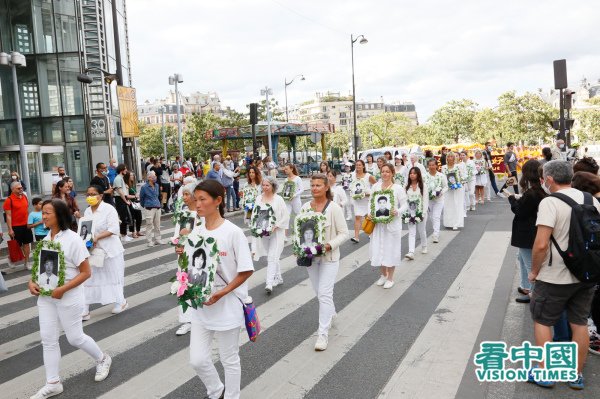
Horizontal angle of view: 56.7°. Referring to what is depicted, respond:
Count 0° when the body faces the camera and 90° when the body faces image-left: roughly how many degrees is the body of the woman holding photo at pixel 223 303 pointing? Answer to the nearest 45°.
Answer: approximately 45°

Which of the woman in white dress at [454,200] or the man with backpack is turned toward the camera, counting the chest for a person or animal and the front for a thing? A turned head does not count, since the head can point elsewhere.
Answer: the woman in white dress

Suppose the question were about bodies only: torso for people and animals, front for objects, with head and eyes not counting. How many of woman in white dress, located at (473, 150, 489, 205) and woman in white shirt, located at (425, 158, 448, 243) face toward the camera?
2

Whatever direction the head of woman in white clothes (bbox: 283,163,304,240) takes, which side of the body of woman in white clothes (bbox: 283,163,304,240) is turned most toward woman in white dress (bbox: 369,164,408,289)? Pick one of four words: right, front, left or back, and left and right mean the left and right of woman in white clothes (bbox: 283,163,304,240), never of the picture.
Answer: left

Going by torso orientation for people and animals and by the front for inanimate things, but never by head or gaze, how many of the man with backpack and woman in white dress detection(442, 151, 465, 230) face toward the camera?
1

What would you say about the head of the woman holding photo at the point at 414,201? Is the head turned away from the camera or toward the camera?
toward the camera

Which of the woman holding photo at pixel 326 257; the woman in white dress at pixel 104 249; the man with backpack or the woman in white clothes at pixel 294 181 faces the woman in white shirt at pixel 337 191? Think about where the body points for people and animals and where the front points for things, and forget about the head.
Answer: the man with backpack

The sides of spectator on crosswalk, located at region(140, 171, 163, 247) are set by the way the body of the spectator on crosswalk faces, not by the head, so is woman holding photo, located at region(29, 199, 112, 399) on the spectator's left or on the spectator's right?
on the spectator's right

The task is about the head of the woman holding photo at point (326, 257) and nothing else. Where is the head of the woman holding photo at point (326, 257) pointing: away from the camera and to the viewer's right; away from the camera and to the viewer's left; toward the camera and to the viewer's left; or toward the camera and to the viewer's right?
toward the camera and to the viewer's left

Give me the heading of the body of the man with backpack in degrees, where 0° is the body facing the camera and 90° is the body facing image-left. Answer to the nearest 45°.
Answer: approximately 135°

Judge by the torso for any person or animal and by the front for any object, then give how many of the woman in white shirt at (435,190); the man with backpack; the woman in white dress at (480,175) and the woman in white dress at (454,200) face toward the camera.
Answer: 3

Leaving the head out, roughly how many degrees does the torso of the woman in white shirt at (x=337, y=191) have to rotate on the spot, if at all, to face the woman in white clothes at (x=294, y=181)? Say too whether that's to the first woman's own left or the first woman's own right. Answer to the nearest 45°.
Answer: approximately 45° to the first woman's own right

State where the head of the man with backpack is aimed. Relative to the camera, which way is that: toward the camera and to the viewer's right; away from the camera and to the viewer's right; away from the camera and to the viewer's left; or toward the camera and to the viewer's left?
away from the camera and to the viewer's left

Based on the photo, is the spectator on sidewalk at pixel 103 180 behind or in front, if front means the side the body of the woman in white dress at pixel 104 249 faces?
behind

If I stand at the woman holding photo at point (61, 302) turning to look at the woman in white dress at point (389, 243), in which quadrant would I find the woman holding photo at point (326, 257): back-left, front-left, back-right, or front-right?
front-right

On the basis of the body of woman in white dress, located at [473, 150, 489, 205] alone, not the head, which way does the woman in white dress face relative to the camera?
toward the camera

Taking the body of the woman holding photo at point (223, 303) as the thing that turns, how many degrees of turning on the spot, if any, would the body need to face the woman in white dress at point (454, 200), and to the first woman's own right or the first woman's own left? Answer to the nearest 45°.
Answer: approximately 180°

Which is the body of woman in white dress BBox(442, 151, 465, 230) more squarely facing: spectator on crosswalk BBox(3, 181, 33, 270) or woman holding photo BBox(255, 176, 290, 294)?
the woman holding photo

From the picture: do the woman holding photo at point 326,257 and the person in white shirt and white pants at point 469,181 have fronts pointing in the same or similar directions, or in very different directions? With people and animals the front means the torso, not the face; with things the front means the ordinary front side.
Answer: same or similar directions

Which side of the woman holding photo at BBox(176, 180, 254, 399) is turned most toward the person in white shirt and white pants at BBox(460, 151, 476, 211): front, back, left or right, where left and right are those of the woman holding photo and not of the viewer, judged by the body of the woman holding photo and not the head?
back

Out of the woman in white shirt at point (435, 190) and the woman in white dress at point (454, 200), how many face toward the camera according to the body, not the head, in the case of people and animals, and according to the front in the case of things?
2

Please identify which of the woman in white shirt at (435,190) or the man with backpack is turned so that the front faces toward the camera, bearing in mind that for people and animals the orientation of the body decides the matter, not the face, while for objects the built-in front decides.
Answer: the woman in white shirt

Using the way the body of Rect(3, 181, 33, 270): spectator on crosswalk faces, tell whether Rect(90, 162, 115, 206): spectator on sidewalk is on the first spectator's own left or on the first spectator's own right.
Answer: on the first spectator's own left
